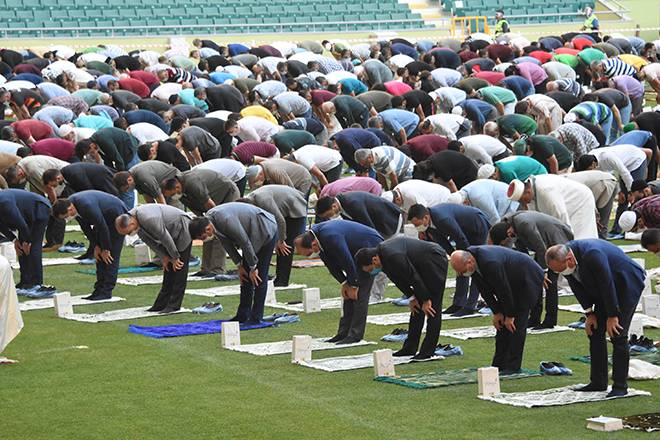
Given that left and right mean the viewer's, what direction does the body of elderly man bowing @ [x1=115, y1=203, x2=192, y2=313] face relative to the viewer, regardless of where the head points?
facing to the left of the viewer

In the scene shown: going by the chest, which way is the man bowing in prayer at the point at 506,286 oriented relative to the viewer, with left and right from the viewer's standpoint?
facing to the left of the viewer

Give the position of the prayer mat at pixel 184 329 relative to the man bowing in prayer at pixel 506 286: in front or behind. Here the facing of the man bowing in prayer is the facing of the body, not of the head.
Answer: in front

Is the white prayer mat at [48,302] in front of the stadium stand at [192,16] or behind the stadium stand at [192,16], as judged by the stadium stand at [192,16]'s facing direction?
in front

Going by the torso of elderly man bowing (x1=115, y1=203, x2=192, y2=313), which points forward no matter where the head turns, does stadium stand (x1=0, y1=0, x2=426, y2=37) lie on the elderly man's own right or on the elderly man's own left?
on the elderly man's own right

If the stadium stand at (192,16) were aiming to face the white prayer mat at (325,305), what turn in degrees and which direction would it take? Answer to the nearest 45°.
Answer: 0° — it already faces it
